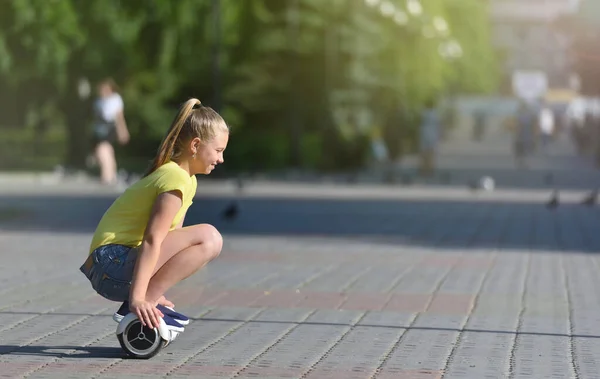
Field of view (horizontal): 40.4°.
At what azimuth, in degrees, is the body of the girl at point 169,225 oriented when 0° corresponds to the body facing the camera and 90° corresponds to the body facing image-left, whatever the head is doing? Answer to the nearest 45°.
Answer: approximately 270°

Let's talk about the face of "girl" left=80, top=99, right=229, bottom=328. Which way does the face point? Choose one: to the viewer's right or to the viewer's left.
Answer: to the viewer's right
